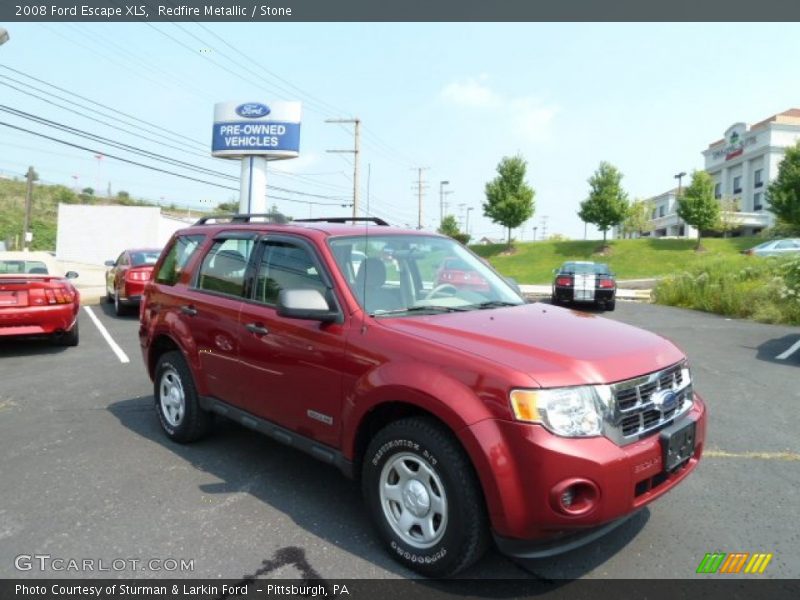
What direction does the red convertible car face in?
away from the camera

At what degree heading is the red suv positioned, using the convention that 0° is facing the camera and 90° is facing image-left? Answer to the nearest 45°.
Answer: approximately 315°

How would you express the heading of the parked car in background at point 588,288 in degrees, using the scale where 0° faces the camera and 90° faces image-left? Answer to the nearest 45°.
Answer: approximately 180°

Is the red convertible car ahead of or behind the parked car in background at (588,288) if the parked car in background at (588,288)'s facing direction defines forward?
behind

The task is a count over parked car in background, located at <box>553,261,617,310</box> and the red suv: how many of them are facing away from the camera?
1

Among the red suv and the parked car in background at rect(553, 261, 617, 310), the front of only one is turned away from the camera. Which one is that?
the parked car in background

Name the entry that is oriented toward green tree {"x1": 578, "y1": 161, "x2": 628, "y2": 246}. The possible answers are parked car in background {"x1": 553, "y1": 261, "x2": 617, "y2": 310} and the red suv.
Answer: the parked car in background

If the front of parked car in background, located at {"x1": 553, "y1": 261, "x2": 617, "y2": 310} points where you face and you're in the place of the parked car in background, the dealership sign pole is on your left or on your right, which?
on your left

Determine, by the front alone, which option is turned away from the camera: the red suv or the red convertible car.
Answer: the red convertible car

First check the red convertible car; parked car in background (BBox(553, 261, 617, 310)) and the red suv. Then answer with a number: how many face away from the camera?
2

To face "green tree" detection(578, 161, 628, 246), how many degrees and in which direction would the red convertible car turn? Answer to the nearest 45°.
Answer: approximately 45° to its right

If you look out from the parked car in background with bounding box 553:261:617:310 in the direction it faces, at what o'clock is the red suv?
The red suv is roughly at 6 o'clock from the parked car in background.

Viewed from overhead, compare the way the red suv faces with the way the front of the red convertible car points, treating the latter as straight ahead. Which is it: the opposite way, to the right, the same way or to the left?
the opposite way

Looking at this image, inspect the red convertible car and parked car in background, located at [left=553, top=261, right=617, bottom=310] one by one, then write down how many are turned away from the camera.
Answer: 2

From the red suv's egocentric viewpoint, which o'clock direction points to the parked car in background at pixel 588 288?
The parked car in background is roughly at 8 o'clock from the red suv.

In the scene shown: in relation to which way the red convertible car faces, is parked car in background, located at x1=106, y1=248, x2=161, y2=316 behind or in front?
in front
